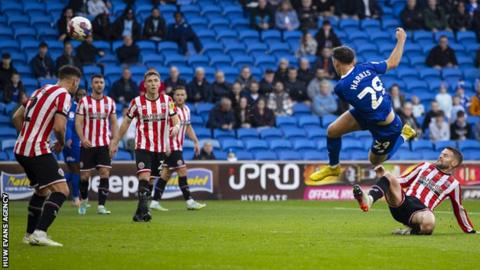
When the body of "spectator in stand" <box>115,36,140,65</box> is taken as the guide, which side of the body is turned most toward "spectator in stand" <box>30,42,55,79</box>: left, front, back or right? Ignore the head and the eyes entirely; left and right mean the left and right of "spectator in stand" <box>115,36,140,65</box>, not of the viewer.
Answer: right

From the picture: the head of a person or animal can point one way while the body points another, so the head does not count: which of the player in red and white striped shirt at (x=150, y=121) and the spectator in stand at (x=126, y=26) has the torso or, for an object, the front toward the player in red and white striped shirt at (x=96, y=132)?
the spectator in stand

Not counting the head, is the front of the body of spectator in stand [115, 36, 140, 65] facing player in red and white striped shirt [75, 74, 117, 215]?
yes

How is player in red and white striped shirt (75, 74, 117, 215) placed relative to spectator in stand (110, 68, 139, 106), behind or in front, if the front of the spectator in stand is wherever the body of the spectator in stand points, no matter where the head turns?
in front

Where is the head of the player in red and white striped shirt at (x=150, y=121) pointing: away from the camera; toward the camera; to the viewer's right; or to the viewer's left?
toward the camera

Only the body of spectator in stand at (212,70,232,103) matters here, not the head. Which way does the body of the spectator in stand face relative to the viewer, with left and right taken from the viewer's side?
facing the viewer

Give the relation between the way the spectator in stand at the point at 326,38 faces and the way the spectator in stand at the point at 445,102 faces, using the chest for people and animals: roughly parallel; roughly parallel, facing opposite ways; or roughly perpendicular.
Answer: roughly parallel

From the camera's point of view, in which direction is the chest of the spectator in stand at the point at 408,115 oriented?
toward the camera

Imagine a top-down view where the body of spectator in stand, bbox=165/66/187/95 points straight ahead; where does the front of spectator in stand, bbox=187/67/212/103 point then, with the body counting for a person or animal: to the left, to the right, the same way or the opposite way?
the same way

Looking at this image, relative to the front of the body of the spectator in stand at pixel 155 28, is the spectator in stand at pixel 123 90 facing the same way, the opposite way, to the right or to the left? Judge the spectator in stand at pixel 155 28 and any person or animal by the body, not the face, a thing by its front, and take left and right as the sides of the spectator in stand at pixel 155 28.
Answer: the same way

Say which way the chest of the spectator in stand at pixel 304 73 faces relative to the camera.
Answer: toward the camera

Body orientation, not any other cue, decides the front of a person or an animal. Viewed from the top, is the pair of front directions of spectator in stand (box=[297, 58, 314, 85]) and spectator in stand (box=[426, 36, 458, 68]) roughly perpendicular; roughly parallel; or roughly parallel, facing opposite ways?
roughly parallel

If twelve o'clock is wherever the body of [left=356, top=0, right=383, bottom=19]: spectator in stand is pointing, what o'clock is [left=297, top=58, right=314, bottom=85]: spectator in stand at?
[left=297, top=58, right=314, bottom=85]: spectator in stand is roughly at 1 o'clock from [left=356, top=0, right=383, bottom=19]: spectator in stand.

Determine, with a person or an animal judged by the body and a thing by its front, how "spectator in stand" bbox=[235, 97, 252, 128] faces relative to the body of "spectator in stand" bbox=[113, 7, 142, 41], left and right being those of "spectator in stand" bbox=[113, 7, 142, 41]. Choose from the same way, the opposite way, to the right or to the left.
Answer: the same way

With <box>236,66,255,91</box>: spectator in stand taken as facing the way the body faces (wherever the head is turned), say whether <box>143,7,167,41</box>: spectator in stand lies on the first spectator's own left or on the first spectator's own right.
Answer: on the first spectator's own right

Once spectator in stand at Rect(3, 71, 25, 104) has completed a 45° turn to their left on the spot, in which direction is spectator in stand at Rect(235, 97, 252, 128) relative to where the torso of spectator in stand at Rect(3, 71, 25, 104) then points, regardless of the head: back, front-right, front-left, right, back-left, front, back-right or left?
front-left

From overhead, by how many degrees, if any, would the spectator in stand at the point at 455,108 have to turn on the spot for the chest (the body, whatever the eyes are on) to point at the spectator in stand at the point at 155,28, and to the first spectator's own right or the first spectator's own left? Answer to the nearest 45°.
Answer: approximately 90° to the first spectator's own right

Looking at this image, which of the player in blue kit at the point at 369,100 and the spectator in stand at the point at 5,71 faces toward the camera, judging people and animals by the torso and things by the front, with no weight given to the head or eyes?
the spectator in stand
